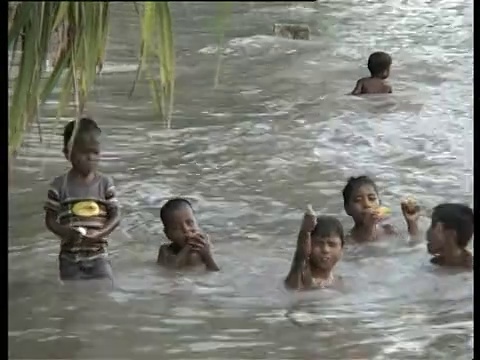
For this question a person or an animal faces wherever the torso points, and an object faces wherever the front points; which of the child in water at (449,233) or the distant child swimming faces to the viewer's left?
the child in water

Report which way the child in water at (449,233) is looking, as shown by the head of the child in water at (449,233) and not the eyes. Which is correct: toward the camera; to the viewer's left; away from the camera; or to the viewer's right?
to the viewer's left

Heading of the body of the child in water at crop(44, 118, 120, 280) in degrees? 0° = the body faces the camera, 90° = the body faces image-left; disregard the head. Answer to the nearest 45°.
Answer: approximately 0°

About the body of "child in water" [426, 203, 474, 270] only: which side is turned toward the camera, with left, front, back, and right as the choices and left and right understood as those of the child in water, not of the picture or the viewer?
left

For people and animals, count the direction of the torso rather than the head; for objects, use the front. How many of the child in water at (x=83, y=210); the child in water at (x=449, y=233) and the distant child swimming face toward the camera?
1
